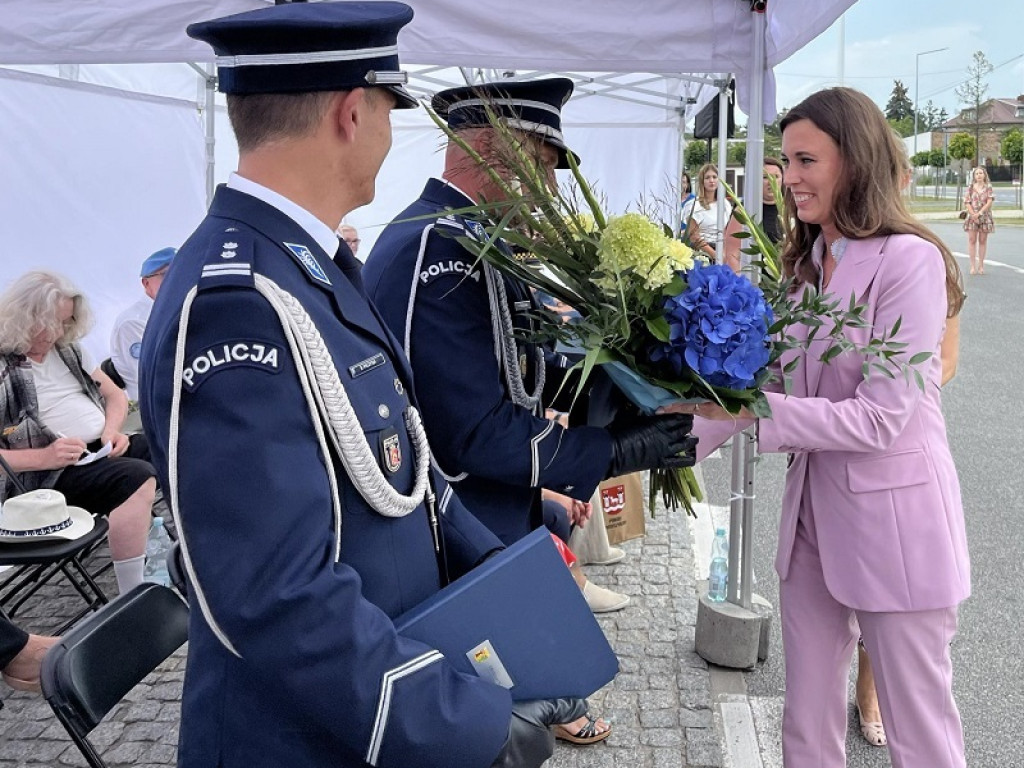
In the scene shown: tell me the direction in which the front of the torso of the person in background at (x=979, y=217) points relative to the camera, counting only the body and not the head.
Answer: toward the camera

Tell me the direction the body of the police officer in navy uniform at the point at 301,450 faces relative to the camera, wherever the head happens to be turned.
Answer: to the viewer's right

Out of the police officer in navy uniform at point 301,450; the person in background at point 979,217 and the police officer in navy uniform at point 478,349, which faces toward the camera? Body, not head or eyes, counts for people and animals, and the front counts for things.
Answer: the person in background

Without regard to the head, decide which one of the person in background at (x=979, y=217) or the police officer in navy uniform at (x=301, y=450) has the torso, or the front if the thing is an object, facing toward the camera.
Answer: the person in background

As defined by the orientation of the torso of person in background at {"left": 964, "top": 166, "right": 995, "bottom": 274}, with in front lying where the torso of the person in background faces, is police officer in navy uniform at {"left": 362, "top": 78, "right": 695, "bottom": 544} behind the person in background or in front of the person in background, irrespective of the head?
in front

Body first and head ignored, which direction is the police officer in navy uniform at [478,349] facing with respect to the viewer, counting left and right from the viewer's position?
facing to the right of the viewer

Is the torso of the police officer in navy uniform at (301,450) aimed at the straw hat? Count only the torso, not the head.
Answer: no

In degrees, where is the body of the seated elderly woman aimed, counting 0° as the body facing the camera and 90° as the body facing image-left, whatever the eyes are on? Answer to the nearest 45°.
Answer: approximately 315°

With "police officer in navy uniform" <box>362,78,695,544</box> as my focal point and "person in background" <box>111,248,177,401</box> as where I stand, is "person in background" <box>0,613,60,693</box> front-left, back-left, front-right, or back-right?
front-right

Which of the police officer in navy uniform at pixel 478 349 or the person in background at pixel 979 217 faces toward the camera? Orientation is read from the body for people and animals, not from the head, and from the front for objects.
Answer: the person in background

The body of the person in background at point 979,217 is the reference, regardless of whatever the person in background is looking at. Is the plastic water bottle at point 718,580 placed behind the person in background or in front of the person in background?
in front

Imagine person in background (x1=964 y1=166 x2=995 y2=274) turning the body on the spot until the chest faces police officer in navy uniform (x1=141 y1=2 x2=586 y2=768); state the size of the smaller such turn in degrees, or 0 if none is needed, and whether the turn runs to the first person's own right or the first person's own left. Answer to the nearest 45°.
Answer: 0° — they already face them

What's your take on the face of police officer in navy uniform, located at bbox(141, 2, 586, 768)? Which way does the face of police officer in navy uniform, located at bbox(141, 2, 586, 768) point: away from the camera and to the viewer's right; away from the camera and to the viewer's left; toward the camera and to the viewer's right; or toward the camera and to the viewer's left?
away from the camera and to the viewer's right

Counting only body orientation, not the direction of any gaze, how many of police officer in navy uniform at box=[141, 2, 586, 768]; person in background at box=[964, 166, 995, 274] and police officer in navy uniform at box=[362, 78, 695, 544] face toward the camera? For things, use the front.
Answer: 1

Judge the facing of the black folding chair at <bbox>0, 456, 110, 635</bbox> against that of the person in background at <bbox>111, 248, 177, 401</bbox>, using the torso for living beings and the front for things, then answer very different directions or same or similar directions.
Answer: same or similar directions

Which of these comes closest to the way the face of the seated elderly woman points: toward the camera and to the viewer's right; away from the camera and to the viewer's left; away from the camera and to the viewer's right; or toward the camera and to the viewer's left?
toward the camera and to the viewer's right

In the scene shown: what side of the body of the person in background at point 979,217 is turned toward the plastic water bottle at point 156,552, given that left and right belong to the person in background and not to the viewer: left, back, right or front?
front

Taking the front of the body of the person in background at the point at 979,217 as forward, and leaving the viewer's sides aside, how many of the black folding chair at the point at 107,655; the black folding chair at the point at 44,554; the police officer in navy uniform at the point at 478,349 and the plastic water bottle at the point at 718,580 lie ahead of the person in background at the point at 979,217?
4

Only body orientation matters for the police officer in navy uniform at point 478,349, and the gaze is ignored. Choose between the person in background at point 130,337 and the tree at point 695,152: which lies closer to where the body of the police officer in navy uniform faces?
the tree

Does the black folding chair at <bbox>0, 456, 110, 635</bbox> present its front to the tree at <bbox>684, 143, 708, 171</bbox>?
no
